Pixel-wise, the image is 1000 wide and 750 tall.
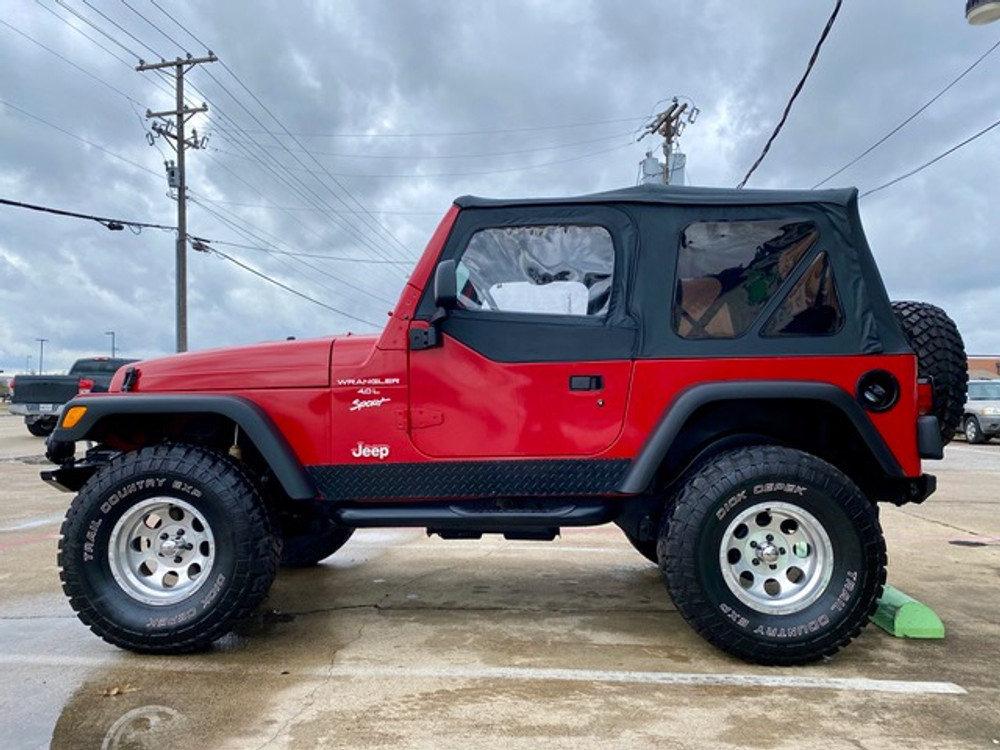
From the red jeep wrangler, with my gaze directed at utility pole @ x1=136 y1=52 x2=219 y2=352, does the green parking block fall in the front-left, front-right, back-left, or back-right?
back-right

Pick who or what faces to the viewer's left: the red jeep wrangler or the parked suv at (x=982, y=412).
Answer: the red jeep wrangler

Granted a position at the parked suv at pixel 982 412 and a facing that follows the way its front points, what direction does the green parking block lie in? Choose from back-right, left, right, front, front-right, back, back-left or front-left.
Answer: front-right

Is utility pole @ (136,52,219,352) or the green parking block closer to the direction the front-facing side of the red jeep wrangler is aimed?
the utility pole

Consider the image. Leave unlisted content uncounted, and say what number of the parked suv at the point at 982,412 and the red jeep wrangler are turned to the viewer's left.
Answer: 1

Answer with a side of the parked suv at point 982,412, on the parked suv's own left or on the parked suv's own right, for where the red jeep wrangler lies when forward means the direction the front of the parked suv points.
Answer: on the parked suv's own right

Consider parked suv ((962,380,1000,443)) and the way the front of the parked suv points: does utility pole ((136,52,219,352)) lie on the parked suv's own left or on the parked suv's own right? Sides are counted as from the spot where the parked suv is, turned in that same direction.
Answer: on the parked suv's own right

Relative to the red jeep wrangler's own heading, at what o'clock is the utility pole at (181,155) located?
The utility pole is roughly at 2 o'clock from the red jeep wrangler.

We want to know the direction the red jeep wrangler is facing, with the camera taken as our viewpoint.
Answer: facing to the left of the viewer

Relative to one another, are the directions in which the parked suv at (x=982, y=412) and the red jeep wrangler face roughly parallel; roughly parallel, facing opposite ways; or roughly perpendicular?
roughly perpendicular

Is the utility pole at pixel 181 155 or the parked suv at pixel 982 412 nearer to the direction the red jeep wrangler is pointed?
the utility pole

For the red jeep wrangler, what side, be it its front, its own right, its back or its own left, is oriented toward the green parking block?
back
